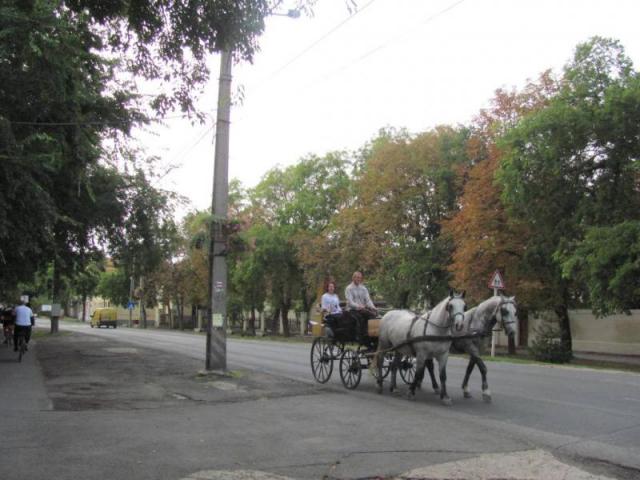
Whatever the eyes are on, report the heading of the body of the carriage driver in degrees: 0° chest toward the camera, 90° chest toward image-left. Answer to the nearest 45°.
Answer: approximately 315°

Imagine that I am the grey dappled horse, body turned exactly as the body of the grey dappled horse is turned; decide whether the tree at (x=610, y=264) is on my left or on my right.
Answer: on my left

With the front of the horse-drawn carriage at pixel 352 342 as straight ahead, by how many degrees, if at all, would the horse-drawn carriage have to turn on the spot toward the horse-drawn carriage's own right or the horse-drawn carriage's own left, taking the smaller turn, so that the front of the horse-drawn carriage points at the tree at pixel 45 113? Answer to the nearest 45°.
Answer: approximately 135° to the horse-drawn carriage's own right

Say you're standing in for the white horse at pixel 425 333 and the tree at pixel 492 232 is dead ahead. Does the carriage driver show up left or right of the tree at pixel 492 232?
left

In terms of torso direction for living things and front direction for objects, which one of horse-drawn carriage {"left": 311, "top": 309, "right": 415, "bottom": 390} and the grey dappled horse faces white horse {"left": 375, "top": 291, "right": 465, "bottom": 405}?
the horse-drawn carriage

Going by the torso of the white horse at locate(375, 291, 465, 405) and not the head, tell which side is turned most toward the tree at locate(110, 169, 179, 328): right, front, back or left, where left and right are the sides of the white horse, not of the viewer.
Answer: back

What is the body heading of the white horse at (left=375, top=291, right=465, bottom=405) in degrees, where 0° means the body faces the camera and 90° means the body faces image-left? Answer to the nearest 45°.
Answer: approximately 315°

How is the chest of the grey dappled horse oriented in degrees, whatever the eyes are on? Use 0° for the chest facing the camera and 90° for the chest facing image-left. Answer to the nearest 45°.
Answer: approximately 315°

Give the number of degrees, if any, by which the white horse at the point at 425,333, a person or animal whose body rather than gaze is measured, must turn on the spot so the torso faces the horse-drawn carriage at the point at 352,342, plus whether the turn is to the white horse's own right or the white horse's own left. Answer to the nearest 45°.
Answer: approximately 180°

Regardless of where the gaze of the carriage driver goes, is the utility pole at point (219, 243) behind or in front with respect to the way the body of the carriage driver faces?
behind

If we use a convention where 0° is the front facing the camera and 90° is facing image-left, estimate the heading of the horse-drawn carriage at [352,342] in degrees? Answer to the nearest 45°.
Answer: approximately 315°

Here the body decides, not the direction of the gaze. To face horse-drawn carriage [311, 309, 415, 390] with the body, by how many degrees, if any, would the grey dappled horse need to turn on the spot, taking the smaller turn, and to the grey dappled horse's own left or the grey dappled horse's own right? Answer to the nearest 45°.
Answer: approximately 180°

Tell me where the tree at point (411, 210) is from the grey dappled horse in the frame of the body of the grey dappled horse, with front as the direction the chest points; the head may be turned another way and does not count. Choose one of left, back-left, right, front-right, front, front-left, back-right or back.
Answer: back-left
